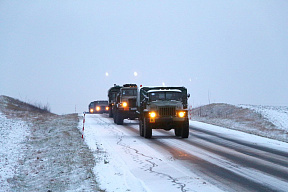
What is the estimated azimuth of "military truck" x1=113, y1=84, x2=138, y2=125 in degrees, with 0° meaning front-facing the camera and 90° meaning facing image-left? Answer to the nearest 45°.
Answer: approximately 0°

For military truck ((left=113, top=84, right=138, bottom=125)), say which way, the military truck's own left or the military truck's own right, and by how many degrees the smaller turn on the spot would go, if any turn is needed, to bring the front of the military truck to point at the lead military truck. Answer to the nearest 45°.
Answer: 0° — it already faces it

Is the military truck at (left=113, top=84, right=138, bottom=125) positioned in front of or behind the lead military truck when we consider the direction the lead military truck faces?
behind

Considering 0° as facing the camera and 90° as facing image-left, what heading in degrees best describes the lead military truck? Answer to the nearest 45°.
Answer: approximately 0°

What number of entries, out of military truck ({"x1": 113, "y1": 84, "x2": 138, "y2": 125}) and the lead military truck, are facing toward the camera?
2
